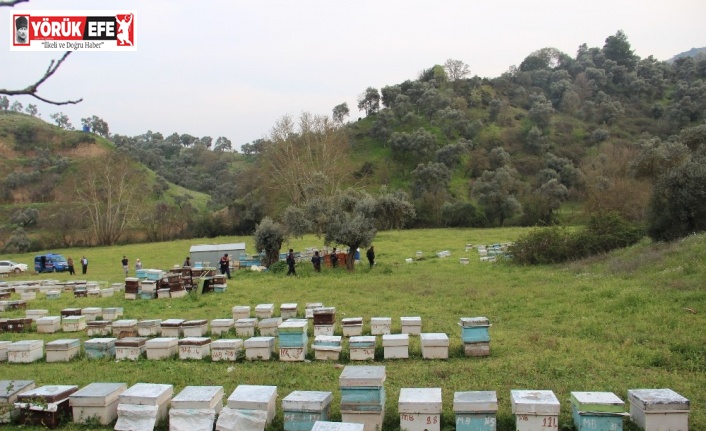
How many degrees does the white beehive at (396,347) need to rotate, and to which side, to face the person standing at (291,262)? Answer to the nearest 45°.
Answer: approximately 180°

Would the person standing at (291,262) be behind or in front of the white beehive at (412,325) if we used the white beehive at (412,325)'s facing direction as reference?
behind

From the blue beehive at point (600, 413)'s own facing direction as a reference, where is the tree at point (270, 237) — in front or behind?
behind

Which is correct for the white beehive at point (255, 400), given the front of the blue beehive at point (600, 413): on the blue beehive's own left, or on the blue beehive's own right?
on the blue beehive's own right

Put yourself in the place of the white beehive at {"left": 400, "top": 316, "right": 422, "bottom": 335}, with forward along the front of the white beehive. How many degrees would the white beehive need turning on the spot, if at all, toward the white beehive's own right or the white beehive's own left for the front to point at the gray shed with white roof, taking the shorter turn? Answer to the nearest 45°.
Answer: approximately 135° to the white beehive's own right

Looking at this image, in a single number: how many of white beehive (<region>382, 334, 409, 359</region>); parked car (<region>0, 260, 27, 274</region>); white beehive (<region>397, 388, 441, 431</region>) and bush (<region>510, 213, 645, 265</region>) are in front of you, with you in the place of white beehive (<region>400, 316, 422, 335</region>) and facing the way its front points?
2

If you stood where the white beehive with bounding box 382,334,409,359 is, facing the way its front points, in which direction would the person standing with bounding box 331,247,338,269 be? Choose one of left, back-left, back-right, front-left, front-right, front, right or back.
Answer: back

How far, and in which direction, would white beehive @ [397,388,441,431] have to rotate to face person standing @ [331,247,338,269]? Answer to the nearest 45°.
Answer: approximately 180°

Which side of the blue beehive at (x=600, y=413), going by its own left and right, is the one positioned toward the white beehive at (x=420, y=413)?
right

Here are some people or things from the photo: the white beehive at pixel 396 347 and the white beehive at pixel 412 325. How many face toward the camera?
2
